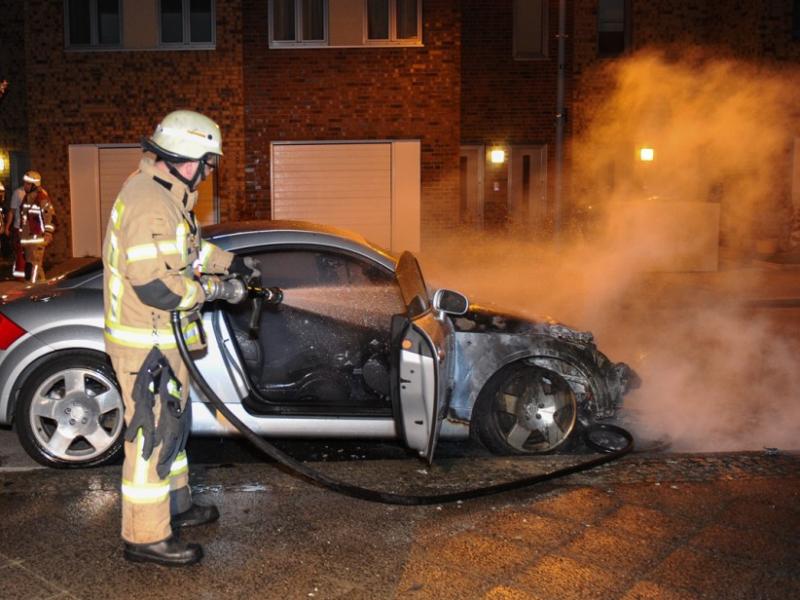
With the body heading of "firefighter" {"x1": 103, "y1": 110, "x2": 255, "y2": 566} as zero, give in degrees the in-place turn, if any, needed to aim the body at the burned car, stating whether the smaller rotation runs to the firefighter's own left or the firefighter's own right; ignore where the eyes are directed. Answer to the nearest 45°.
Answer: approximately 45° to the firefighter's own left

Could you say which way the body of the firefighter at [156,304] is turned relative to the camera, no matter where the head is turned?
to the viewer's right

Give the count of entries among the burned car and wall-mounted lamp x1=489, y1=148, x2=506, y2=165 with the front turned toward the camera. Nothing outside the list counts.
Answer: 1

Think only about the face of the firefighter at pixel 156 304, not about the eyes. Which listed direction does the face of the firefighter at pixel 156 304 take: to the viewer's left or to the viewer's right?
to the viewer's right

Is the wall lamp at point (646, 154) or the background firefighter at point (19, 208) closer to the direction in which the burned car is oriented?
the wall lamp

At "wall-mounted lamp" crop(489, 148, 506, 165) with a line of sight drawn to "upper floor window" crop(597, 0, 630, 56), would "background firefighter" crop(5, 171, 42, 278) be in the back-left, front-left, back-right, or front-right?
back-right

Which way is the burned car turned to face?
to the viewer's right

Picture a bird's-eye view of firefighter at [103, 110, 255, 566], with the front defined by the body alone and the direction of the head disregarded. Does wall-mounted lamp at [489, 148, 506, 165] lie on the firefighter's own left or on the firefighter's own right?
on the firefighter's own left

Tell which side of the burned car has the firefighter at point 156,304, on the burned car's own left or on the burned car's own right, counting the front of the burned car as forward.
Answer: on the burned car's own right

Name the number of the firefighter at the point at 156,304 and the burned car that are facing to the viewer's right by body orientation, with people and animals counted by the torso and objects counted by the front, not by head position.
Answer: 2

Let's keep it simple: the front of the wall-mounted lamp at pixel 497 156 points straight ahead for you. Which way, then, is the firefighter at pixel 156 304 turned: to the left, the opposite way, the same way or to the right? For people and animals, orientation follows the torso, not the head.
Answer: to the left
